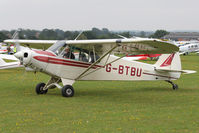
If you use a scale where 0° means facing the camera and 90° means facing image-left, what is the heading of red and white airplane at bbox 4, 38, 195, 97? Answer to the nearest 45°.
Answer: approximately 45°
